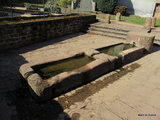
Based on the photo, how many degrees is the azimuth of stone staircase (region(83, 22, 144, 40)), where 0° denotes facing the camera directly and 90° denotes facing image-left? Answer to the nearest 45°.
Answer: approximately 45°

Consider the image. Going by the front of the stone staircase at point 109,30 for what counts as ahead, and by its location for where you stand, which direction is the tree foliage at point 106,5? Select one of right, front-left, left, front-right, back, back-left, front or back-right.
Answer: back-right

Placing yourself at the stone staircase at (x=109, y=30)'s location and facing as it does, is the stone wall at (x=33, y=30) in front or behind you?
in front

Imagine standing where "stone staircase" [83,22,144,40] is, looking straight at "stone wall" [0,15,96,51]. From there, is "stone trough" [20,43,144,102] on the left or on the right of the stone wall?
left

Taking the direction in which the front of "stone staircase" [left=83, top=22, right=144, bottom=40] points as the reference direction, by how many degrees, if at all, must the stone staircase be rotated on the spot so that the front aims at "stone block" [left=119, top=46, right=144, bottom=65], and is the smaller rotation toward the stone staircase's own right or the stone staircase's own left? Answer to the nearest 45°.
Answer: approximately 45° to the stone staircase's own left

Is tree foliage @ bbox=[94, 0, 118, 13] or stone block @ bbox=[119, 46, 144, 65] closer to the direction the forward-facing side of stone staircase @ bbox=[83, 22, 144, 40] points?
the stone block

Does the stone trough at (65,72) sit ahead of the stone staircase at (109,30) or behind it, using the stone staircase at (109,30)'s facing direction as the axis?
ahead

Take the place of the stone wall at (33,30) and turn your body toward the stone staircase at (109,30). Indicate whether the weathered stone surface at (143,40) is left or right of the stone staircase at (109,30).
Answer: right

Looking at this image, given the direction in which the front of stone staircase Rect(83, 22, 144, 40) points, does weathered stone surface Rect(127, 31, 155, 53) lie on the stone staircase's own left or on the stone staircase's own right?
on the stone staircase's own left

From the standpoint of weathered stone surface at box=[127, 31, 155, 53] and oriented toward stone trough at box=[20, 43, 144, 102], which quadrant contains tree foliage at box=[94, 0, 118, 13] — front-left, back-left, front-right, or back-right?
back-right
